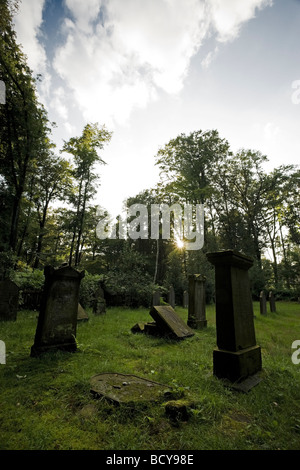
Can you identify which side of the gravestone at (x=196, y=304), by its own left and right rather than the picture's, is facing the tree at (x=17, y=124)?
right

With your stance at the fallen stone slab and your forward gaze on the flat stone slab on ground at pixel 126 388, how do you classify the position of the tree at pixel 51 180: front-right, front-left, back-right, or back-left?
back-right

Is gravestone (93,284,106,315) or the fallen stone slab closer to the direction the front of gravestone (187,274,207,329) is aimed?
the fallen stone slab

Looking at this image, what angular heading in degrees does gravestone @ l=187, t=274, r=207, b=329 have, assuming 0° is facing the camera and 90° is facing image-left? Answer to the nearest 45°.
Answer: approximately 0°

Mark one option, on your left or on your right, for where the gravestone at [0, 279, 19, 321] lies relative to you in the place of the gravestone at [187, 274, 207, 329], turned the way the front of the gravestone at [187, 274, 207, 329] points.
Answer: on your right

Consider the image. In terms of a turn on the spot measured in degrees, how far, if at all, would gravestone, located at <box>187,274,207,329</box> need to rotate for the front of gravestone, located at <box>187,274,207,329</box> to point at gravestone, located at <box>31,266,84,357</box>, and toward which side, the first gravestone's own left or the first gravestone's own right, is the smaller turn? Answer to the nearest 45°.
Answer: approximately 45° to the first gravestone's own right

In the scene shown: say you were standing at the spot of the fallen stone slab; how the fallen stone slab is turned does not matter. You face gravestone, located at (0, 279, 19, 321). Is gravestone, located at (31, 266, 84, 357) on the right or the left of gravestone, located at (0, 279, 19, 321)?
left
